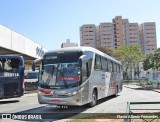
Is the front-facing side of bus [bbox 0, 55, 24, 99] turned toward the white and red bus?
no

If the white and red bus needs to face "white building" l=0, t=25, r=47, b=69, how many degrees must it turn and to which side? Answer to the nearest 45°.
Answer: approximately 135° to its right

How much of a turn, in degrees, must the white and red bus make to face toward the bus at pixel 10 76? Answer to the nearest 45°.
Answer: approximately 90° to its right

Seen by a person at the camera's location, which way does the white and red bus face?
facing the viewer and to the left of the viewer
